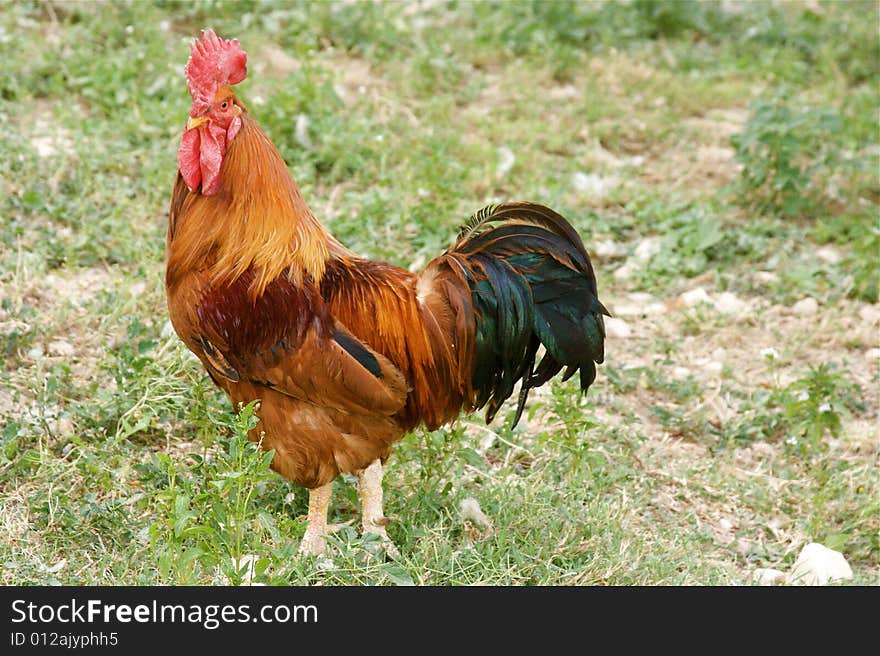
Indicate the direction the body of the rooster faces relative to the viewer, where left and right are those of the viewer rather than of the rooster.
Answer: facing to the left of the viewer

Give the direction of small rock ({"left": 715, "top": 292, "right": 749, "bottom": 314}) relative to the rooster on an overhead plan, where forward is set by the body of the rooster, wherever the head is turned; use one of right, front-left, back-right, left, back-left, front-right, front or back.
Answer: back-right

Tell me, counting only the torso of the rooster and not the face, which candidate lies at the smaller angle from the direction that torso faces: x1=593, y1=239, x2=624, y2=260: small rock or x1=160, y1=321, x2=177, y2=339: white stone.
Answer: the white stone

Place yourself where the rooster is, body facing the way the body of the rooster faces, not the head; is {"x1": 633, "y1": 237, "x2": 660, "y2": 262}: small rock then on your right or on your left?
on your right

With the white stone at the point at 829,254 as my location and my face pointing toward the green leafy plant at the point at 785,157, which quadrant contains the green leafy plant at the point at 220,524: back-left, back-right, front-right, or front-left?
back-left

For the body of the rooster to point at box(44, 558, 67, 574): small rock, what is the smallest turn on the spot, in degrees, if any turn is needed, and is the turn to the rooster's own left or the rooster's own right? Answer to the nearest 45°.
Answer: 0° — it already faces it

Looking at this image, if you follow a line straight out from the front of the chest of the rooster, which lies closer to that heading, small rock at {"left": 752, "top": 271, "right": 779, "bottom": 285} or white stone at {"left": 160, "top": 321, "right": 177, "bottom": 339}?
the white stone

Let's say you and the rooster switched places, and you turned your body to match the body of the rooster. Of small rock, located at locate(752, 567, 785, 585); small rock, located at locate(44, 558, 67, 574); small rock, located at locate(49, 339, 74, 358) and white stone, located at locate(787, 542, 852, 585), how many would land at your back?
2

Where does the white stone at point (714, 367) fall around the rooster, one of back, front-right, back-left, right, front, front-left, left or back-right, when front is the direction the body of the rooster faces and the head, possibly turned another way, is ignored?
back-right
